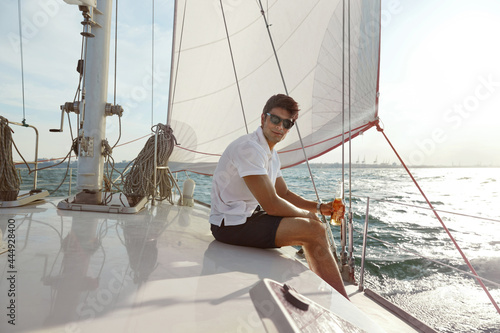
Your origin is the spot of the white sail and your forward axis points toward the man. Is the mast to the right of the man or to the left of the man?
right

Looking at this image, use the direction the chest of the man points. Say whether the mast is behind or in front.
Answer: behind

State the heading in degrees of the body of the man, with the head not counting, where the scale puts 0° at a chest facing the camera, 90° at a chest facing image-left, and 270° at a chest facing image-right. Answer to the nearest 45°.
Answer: approximately 270°

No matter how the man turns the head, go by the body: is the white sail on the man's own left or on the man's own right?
on the man's own left
